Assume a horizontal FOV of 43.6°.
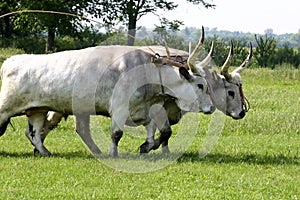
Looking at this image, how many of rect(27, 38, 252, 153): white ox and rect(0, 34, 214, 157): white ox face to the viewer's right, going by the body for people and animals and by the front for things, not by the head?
2

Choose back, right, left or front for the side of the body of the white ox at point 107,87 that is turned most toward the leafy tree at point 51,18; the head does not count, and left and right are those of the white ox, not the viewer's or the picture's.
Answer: left

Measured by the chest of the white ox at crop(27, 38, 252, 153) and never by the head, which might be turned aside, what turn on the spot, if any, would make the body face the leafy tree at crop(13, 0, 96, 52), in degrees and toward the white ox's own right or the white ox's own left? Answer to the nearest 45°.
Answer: approximately 90° to the white ox's own left

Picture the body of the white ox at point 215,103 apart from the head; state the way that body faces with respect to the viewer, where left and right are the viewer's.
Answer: facing to the right of the viewer

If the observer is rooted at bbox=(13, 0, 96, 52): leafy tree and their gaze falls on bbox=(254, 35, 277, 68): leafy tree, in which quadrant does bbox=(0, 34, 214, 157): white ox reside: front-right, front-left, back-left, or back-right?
front-right

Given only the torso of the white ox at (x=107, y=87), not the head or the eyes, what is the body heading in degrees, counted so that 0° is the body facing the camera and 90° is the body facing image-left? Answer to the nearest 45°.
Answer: approximately 270°

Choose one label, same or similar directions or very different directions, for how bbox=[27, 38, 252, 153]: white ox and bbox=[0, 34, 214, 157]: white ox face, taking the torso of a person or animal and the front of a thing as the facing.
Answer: same or similar directions
